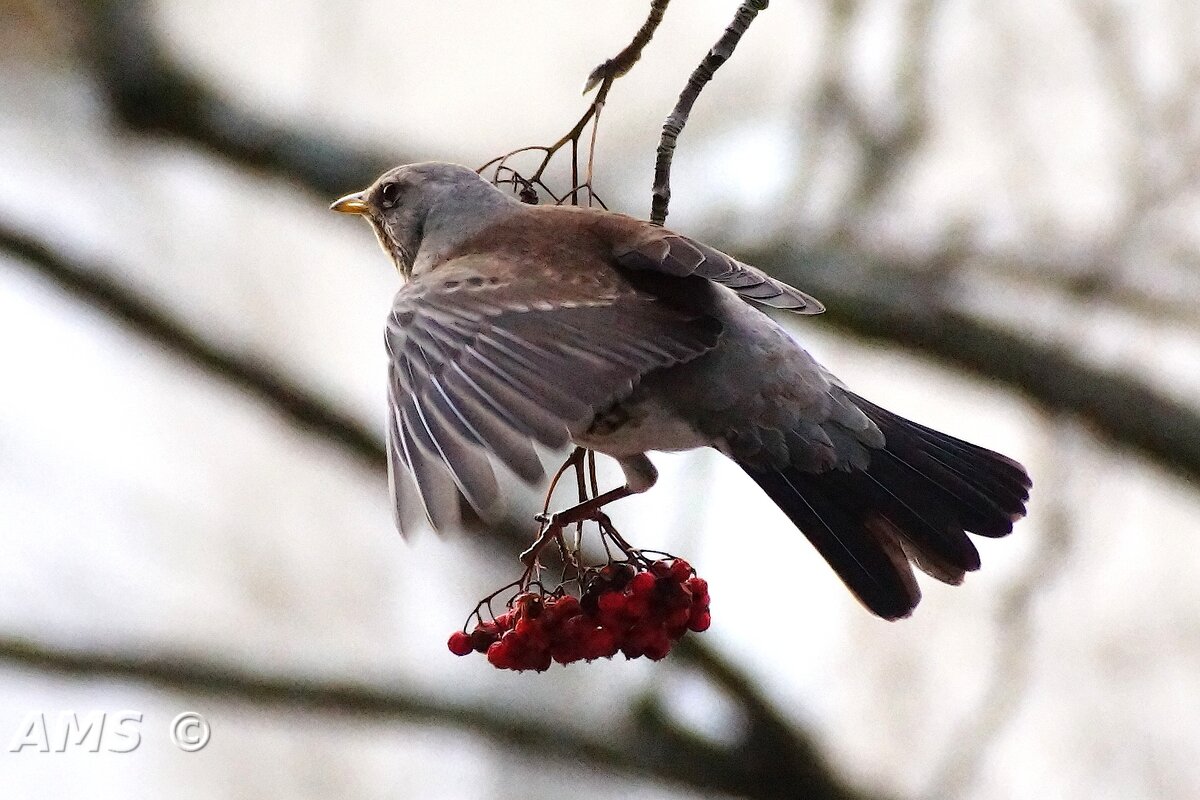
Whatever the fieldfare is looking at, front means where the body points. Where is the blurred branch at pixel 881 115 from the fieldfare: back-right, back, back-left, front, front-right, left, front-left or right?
right

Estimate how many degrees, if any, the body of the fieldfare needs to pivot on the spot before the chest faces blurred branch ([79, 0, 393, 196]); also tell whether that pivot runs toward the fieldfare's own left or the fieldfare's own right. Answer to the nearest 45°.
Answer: approximately 45° to the fieldfare's own right

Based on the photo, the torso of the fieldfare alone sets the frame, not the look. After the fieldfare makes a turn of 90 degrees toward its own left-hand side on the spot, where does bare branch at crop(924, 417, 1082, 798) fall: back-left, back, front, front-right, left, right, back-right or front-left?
back-left

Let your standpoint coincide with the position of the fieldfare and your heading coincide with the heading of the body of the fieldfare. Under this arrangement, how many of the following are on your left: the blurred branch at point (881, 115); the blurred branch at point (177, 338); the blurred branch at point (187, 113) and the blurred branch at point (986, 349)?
0

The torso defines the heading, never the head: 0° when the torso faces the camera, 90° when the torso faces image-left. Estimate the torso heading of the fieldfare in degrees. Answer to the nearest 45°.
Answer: approximately 90°

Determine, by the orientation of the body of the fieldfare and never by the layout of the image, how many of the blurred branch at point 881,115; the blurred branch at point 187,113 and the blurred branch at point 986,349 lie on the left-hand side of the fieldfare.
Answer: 0
